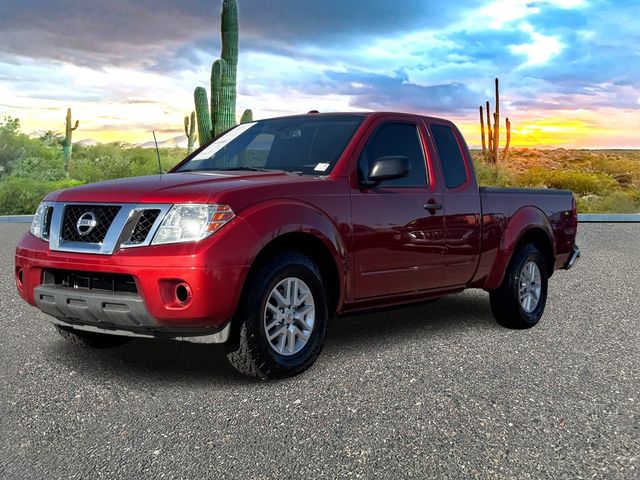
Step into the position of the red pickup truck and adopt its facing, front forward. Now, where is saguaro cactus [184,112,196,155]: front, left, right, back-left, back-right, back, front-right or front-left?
back-right

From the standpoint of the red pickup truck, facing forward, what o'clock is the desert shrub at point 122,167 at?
The desert shrub is roughly at 4 o'clock from the red pickup truck.

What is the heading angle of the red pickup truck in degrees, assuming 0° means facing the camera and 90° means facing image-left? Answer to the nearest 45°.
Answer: approximately 45°

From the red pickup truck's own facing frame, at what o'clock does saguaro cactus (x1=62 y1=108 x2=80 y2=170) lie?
The saguaro cactus is roughly at 4 o'clock from the red pickup truck.

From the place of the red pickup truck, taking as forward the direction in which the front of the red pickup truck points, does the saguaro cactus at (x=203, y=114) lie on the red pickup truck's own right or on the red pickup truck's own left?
on the red pickup truck's own right

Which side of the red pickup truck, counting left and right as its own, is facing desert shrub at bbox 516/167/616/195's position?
back

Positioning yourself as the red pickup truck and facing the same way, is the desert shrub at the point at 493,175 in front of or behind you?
behind

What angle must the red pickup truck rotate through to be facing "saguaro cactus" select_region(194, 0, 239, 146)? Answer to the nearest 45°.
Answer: approximately 135° to its right

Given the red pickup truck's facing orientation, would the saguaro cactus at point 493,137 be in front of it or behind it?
behind

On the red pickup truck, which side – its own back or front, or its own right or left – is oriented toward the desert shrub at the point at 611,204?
back
